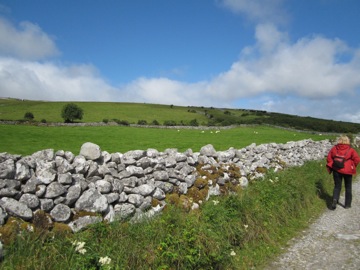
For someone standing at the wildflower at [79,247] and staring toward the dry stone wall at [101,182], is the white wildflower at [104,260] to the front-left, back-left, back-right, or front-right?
back-right

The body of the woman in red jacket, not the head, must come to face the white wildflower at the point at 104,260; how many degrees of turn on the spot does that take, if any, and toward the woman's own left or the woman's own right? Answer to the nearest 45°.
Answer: approximately 180°

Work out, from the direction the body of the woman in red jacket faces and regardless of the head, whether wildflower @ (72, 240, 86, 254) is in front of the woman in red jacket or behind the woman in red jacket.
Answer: behind

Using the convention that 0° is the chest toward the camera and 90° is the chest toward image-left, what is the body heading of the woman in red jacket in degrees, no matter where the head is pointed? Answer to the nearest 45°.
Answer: approximately 180°

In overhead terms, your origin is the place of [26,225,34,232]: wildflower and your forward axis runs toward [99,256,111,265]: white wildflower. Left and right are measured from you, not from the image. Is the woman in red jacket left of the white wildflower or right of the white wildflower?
left

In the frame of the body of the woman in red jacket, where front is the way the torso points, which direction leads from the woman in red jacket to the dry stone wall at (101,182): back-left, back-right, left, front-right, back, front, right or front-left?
back-left

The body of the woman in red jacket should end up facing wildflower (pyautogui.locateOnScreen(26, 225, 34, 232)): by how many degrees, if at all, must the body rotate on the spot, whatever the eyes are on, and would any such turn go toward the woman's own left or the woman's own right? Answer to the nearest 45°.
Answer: approximately 135° to the woman's own left
